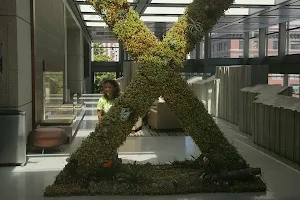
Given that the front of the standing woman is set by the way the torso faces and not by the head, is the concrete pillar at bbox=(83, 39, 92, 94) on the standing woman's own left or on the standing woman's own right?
on the standing woman's own right

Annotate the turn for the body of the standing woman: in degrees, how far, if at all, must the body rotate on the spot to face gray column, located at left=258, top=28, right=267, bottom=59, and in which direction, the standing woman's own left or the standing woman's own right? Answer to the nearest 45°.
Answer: approximately 180°

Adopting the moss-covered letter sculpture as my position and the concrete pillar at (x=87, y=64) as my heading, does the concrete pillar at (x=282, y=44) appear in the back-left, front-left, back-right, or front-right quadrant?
front-right

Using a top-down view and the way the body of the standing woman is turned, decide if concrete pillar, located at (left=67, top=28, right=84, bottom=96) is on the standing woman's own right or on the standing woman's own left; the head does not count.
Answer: on the standing woman's own right

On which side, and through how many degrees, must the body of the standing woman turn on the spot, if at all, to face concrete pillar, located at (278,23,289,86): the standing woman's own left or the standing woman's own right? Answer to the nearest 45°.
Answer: approximately 180°
